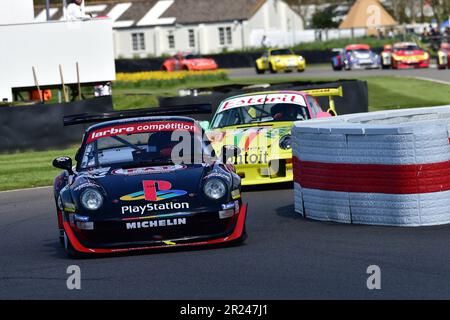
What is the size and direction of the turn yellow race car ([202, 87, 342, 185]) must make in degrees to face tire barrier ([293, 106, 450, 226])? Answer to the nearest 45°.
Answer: approximately 45° to its left

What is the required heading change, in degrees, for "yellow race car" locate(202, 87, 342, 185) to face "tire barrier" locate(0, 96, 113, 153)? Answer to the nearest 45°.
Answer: approximately 90° to its right

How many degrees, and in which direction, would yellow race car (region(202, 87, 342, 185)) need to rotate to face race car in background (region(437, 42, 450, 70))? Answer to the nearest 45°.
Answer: approximately 135° to its right

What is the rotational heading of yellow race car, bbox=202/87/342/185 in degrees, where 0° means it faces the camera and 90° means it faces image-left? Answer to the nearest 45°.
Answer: approximately 45°
